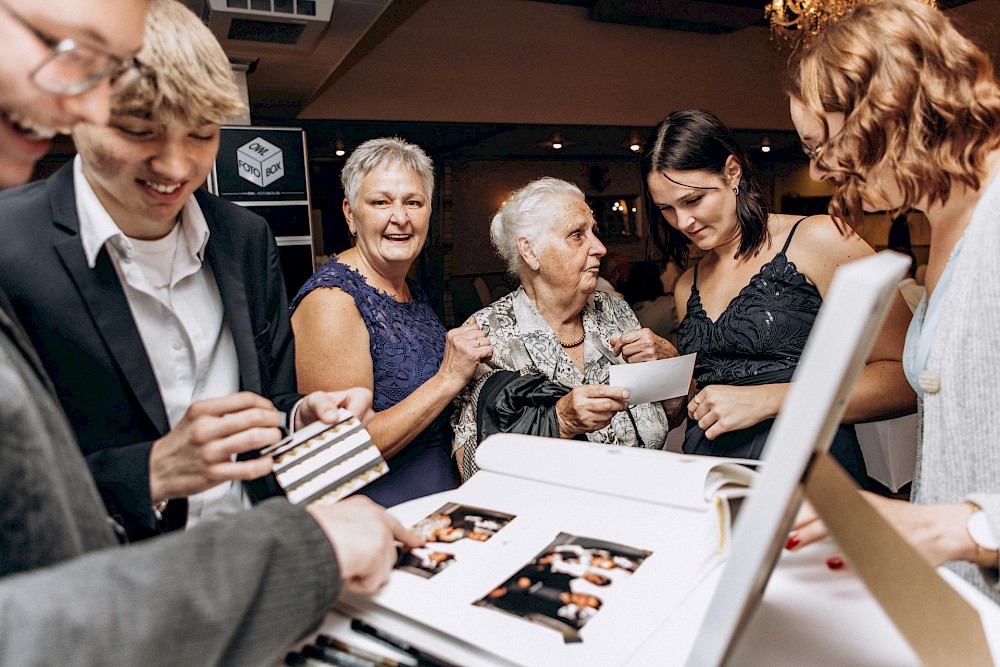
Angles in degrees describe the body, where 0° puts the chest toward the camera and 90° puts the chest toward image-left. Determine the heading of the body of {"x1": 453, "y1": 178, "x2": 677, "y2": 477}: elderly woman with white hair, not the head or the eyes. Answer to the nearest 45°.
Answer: approximately 315°

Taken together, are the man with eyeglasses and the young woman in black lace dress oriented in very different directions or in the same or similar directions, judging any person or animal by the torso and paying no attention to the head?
very different directions

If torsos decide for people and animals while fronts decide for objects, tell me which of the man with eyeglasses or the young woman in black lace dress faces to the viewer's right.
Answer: the man with eyeglasses

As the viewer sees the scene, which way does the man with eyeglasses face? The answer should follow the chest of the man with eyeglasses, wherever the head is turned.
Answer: to the viewer's right

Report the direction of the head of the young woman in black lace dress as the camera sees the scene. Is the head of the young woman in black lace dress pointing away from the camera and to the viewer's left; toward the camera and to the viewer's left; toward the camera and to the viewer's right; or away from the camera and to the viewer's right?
toward the camera and to the viewer's left

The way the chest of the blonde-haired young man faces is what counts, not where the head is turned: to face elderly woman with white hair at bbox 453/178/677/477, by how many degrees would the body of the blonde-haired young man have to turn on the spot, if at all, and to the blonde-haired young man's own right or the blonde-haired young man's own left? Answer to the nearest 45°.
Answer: approximately 90° to the blonde-haired young man's own left

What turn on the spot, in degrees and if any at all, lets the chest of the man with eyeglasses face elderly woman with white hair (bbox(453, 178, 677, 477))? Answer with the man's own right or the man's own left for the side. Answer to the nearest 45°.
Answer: approximately 45° to the man's own left

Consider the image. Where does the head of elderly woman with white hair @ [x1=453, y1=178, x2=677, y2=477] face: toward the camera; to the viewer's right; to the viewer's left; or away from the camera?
to the viewer's right

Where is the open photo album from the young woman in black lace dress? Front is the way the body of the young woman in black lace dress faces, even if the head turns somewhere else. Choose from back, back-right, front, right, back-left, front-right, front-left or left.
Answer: front-left

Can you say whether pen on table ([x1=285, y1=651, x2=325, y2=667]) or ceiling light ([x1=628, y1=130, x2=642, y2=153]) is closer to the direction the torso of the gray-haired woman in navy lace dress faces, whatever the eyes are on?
the pen on table

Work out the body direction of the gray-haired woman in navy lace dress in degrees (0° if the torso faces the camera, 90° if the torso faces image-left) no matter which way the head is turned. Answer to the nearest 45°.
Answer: approximately 315°
